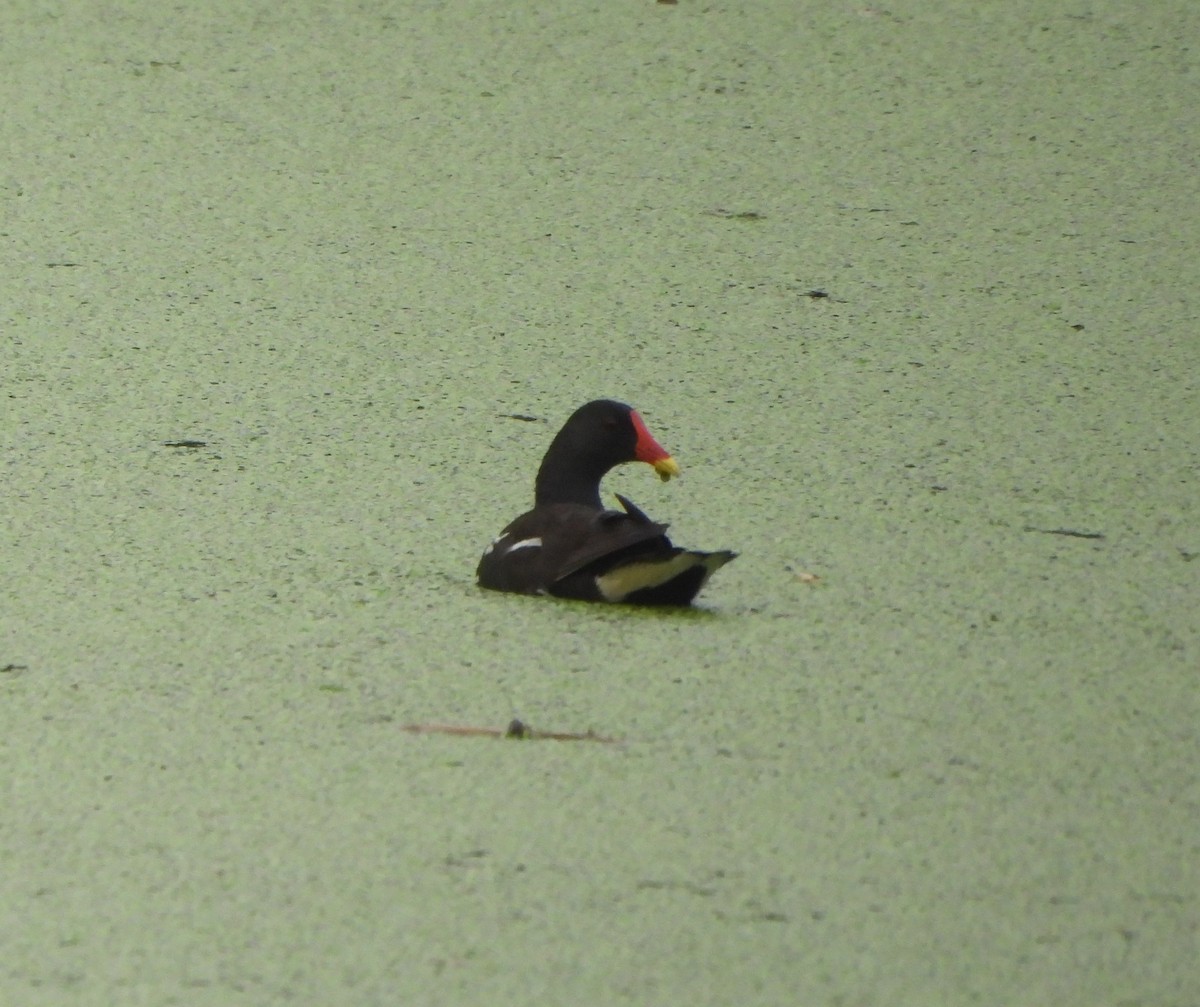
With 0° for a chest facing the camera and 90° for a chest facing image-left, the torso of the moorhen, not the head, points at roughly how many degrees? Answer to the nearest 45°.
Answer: approximately 90°
